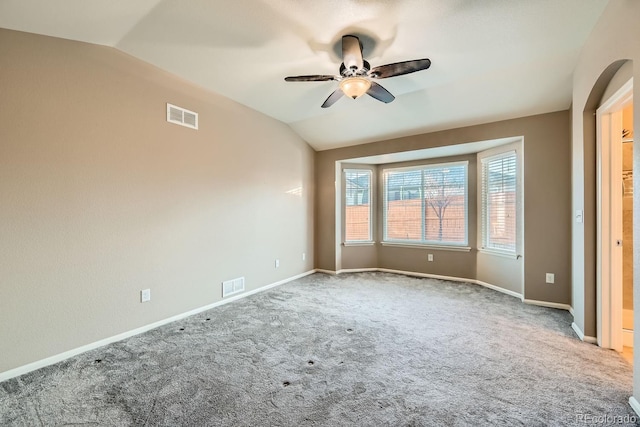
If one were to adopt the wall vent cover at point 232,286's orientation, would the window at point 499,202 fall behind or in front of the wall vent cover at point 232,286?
in front

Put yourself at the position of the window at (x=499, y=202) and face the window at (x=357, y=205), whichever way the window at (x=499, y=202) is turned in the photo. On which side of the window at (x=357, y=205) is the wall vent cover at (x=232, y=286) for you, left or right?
left

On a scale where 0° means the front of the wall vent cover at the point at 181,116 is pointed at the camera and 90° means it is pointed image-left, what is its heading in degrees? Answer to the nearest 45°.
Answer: approximately 315°

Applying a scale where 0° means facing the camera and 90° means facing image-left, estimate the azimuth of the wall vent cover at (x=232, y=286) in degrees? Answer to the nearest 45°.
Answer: approximately 315°

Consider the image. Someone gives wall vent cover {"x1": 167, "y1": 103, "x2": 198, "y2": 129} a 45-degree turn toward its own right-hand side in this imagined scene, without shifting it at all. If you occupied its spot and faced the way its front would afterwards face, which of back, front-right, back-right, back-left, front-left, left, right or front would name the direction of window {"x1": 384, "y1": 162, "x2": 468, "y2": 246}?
left

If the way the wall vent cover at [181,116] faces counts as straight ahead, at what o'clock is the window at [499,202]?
The window is roughly at 11 o'clock from the wall vent cover.

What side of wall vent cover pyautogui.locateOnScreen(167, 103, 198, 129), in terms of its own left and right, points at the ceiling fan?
front

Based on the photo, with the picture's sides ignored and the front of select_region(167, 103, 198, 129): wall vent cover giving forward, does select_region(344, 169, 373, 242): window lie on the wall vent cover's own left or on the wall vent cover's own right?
on the wall vent cover's own left

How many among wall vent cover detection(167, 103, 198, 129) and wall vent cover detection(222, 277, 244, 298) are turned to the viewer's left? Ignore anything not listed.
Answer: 0
